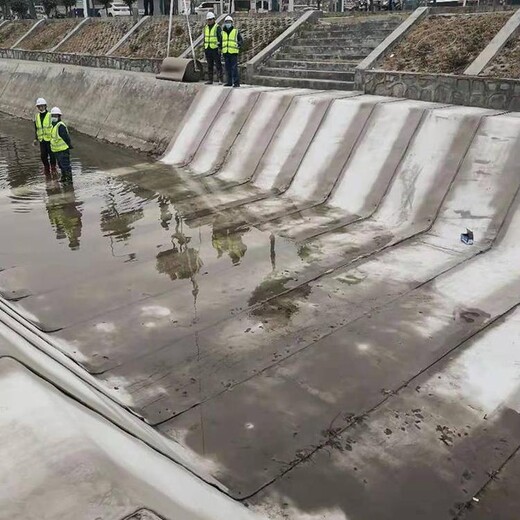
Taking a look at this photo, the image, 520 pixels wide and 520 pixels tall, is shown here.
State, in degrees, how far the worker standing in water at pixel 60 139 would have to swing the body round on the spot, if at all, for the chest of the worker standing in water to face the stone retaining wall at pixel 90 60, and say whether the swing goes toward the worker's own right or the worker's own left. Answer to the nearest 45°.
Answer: approximately 135° to the worker's own right

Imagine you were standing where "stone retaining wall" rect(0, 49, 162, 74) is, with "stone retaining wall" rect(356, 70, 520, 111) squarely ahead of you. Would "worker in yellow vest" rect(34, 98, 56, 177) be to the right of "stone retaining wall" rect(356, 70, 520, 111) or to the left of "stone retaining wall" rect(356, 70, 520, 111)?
right

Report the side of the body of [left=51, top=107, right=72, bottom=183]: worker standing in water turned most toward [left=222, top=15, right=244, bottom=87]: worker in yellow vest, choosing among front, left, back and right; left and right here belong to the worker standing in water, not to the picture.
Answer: back

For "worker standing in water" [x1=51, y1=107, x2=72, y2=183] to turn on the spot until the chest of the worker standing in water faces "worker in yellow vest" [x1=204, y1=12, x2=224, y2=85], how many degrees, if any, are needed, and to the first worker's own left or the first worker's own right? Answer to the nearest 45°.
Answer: approximately 180°

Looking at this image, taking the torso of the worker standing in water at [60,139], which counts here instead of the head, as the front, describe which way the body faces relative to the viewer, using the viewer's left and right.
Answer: facing the viewer and to the left of the viewer
